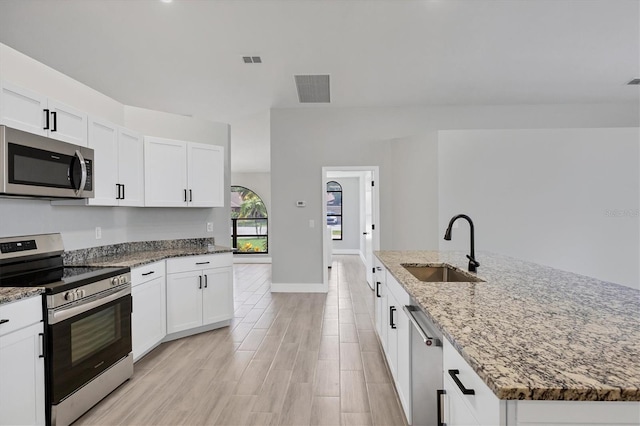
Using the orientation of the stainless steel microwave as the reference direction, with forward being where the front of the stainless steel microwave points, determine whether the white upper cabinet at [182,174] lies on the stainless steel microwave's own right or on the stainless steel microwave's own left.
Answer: on the stainless steel microwave's own left

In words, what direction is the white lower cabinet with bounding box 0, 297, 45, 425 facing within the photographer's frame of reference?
facing the viewer and to the right of the viewer

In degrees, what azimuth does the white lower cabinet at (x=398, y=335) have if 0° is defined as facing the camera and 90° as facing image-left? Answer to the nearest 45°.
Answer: approximately 90°

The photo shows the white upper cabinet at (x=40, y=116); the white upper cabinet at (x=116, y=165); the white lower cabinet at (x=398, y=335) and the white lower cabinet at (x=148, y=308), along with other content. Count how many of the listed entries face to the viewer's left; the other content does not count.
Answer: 1

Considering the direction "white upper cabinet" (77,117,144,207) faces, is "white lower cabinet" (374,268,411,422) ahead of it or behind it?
ahead

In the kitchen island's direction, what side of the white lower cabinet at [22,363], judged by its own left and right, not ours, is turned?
front

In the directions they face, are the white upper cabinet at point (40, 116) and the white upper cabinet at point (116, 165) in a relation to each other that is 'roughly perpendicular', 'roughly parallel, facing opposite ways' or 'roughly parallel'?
roughly parallel

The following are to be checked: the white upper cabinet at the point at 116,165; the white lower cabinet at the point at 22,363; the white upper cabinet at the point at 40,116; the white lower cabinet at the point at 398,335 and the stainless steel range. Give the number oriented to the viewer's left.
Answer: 1

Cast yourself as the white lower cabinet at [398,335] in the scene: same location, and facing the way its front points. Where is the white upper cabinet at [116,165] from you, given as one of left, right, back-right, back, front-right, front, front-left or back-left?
front

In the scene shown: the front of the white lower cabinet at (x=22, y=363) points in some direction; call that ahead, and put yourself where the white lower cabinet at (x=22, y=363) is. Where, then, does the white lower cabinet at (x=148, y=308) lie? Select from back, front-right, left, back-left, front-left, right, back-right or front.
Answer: left
